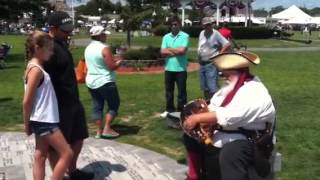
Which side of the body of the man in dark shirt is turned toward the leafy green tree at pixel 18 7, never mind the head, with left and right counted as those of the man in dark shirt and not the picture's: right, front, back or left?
left

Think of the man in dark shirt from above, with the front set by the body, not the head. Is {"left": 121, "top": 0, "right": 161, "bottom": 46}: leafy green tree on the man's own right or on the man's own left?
on the man's own left

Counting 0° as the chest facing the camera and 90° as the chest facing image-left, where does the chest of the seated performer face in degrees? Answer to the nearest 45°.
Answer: approximately 90°

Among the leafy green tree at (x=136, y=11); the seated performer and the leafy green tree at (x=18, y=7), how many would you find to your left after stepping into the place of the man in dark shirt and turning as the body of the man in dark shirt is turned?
2

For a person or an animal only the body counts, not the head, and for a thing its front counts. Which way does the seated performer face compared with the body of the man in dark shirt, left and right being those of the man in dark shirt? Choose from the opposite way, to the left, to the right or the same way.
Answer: the opposite way

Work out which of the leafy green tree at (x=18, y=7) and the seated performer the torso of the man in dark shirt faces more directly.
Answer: the seated performer

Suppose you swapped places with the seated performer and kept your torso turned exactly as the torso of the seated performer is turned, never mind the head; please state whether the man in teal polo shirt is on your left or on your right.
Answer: on your right

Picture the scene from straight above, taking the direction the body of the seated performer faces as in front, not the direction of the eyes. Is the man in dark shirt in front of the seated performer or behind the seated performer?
in front

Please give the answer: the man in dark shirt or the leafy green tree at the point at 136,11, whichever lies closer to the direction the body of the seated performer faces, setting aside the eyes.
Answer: the man in dark shirt

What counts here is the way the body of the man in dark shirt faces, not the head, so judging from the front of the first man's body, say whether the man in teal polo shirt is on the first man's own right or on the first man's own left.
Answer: on the first man's own left

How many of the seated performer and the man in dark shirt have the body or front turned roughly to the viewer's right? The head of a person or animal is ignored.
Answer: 1

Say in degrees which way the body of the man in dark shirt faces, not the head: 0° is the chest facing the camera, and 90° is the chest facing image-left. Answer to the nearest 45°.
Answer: approximately 270°
